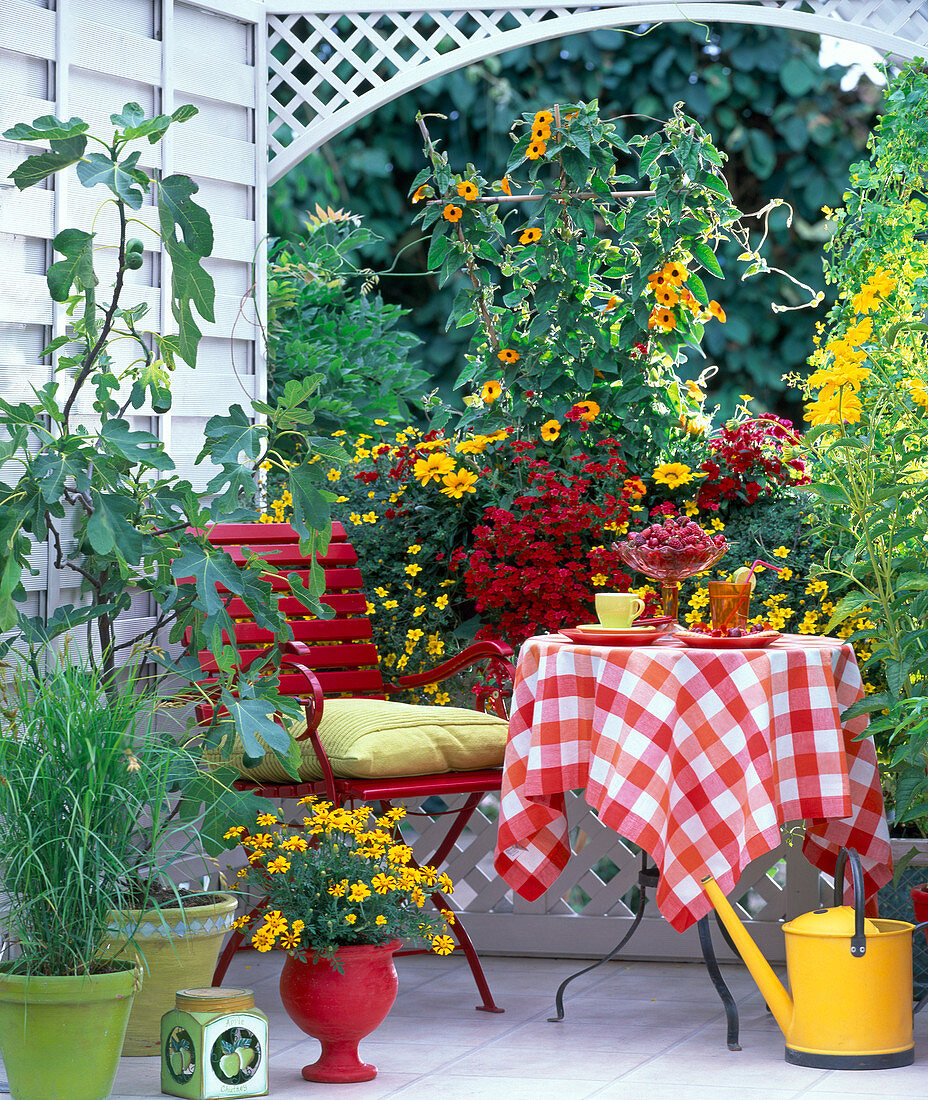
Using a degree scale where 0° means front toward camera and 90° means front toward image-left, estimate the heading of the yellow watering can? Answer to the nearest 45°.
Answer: approximately 90°

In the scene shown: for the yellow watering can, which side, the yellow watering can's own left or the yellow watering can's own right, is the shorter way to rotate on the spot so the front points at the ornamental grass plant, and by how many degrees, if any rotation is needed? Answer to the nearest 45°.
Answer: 0° — it already faces it

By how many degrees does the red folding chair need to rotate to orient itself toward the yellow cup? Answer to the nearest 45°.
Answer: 0° — it already faces it

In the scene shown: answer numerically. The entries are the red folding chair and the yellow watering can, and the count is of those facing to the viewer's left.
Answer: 1

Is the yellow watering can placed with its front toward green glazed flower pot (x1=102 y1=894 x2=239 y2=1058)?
yes

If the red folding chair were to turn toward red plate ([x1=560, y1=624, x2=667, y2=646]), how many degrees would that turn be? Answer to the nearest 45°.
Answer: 0° — it already faces it
